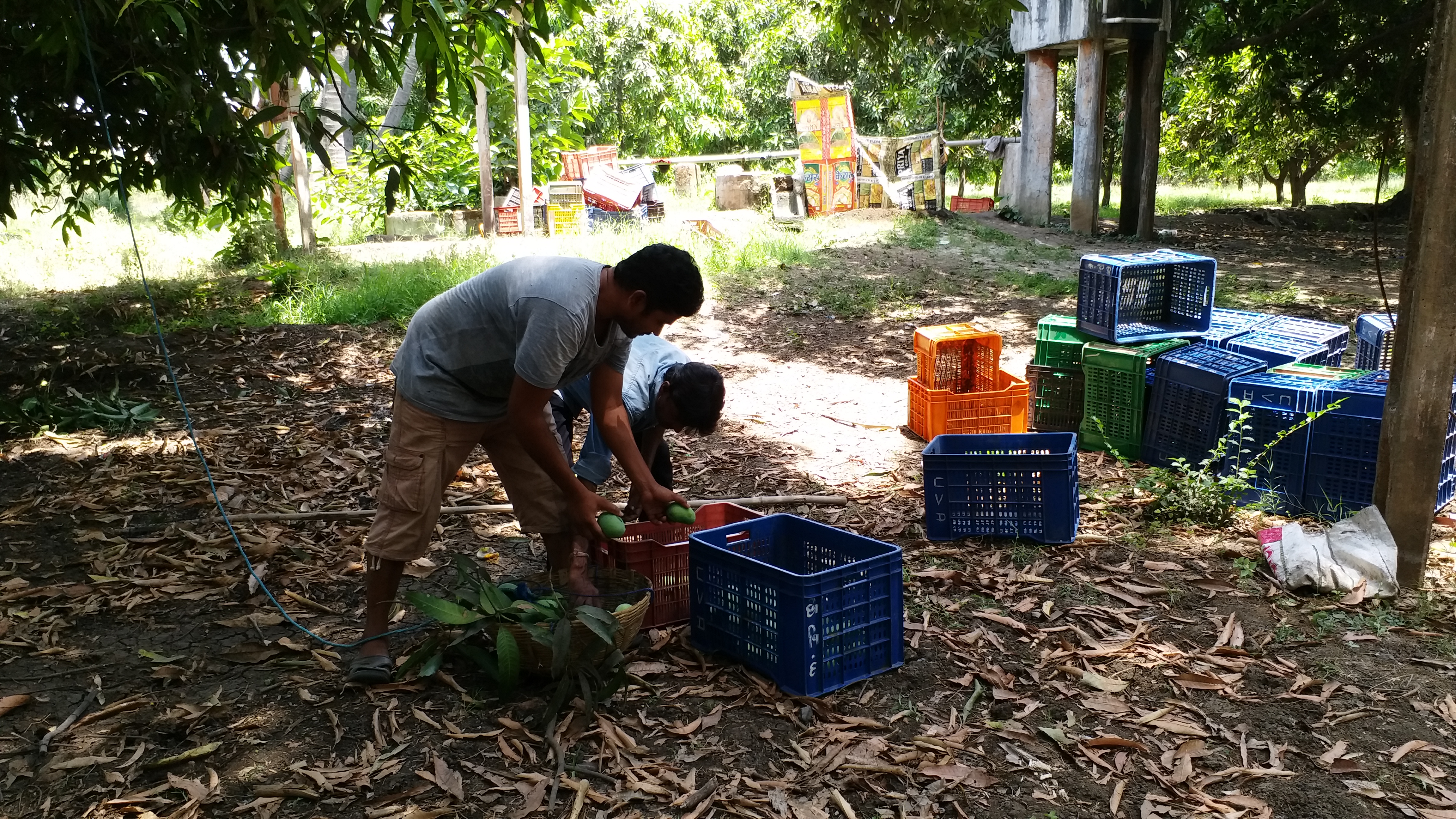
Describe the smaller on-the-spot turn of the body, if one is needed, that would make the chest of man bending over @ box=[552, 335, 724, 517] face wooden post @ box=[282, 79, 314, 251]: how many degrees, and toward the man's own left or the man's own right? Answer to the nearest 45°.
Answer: approximately 180°

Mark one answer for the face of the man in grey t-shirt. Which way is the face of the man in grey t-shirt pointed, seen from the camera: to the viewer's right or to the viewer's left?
to the viewer's right

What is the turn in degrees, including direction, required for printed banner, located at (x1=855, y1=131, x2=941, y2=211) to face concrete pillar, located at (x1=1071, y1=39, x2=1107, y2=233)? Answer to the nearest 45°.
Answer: approximately 45° to its left

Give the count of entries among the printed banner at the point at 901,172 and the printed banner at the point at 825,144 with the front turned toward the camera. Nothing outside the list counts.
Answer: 2

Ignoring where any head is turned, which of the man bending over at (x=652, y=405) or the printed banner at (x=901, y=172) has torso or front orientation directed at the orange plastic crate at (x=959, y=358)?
the printed banner

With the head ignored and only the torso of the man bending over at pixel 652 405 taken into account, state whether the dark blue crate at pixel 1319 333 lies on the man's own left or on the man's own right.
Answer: on the man's own left

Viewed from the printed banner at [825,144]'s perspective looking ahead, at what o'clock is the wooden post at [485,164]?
The wooden post is roughly at 2 o'clock from the printed banner.

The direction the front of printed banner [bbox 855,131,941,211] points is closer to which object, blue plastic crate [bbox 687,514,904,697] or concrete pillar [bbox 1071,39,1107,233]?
the blue plastic crate

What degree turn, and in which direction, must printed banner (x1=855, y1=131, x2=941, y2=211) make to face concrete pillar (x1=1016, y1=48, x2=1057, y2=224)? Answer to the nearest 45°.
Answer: approximately 90° to its left

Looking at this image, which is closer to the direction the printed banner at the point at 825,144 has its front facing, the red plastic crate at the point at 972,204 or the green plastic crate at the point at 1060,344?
the green plastic crate

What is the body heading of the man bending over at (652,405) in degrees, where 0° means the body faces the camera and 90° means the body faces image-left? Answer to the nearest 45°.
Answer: approximately 315°

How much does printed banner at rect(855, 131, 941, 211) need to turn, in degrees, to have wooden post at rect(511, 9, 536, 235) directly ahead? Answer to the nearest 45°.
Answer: approximately 45° to its right

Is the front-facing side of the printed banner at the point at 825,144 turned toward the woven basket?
yes

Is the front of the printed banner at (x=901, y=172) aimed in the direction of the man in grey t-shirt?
yes

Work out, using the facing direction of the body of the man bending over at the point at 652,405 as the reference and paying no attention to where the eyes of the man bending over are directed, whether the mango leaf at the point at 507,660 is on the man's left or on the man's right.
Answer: on the man's right

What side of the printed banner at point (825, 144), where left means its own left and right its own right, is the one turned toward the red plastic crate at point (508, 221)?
right
